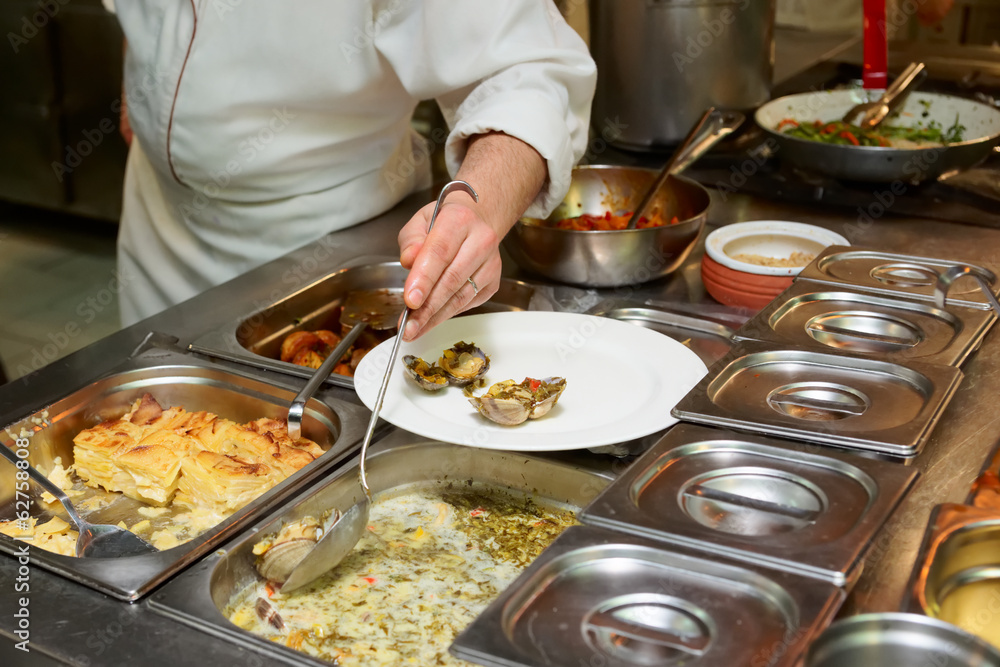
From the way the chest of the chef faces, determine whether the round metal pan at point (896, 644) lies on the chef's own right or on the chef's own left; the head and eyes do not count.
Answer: on the chef's own left

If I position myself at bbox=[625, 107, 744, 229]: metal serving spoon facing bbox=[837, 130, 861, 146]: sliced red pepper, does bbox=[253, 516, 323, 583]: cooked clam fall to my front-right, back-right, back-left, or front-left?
back-right

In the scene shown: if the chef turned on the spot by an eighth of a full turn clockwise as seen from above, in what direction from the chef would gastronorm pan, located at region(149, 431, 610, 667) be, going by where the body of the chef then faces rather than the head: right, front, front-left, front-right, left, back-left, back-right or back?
left

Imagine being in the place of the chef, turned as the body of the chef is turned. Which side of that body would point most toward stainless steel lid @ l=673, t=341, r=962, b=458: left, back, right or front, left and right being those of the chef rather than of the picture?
left

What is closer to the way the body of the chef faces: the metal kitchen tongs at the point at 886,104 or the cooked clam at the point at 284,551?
the cooked clam

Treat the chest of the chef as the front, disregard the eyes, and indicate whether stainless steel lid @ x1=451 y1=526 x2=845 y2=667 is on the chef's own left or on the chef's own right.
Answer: on the chef's own left

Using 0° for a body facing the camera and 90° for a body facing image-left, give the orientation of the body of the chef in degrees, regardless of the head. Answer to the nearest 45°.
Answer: approximately 45°

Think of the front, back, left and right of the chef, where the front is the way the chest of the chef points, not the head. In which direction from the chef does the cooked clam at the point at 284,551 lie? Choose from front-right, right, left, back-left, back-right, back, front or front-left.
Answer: front-left
